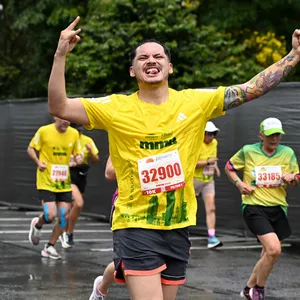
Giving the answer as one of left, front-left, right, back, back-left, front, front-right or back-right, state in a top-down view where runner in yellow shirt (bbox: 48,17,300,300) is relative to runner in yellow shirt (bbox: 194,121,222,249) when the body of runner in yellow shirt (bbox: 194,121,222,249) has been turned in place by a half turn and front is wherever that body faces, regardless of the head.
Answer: back-left

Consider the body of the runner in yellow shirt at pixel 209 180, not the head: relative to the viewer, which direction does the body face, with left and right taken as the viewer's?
facing the viewer and to the right of the viewer

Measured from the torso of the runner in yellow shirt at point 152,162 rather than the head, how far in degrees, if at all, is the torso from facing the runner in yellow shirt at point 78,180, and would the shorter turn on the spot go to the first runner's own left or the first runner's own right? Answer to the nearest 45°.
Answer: approximately 180°

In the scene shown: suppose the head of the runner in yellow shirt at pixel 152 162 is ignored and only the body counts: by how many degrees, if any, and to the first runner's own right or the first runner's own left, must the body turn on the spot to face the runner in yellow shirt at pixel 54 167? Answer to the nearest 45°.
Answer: approximately 180°

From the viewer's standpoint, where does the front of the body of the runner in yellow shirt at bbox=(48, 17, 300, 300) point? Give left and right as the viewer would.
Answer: facing the viewer

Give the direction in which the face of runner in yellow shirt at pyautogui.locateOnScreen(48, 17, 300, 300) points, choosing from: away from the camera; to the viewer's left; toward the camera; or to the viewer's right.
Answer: toward the camera

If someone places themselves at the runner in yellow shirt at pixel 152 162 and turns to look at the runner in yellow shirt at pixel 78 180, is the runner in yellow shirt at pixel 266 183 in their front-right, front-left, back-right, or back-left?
front-right
